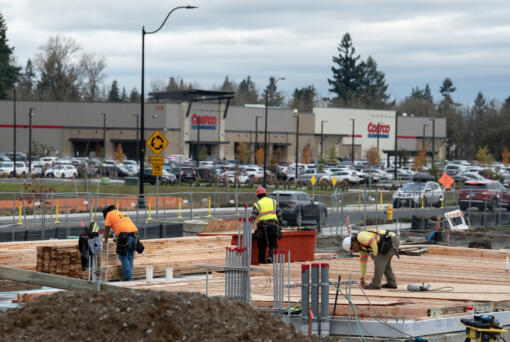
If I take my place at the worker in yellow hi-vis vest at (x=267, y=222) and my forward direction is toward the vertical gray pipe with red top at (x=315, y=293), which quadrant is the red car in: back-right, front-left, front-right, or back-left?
back-left

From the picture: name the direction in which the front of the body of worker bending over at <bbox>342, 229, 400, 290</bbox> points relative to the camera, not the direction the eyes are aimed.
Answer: to the viewer's left

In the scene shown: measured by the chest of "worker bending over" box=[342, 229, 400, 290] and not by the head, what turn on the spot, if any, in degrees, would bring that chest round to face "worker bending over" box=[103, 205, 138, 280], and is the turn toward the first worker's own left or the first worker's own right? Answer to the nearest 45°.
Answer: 0° — they already face them

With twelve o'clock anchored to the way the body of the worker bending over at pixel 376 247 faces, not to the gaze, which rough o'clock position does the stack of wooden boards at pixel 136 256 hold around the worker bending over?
The stack of wooden boards is roughly at 1 o'clock from the worker bending over.

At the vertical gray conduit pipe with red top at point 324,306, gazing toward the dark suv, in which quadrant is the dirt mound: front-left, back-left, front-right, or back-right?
back-left

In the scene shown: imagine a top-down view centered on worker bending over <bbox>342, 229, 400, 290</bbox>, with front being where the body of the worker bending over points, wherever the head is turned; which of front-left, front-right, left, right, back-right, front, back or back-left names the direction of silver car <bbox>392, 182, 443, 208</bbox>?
right

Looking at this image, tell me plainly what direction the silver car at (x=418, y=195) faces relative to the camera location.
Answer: facing the viewer and to the left of the viewer

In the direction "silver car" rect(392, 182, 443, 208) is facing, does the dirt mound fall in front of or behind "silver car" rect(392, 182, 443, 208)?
in front

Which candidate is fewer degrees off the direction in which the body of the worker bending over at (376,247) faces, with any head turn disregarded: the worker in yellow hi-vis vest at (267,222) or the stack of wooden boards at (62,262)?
the stack of wooden boards

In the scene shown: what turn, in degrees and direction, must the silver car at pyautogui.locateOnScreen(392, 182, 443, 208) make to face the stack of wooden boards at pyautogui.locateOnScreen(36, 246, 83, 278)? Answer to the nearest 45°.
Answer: approximately 45° to its left

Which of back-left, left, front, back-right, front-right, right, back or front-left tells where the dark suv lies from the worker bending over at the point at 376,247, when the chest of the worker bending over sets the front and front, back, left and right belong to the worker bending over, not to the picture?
right
